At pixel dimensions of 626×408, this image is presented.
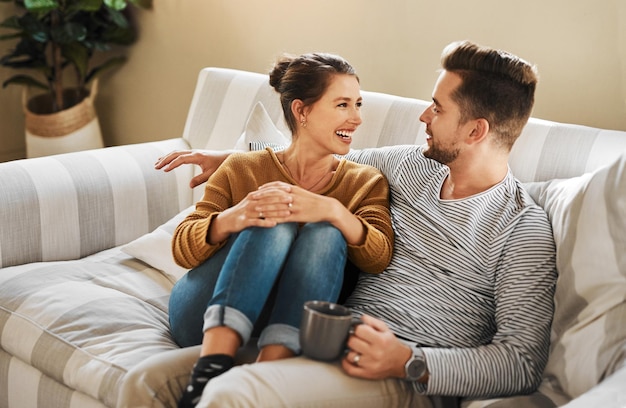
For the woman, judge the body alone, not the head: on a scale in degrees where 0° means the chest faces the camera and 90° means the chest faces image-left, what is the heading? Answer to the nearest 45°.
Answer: approximately 0°

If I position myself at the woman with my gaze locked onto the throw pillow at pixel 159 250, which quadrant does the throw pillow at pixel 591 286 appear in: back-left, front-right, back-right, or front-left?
back-right

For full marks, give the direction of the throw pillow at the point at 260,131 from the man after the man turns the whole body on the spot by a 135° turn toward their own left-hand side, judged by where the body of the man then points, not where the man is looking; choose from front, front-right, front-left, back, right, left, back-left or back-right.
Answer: back-left

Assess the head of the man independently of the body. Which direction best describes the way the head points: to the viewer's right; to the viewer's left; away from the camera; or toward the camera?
to the viewer's left

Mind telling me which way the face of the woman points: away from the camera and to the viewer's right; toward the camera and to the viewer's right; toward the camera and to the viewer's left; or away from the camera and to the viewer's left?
toward the camera and to the viewer's right

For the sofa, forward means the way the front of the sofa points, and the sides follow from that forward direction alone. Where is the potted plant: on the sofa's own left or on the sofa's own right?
on the sofa's own right

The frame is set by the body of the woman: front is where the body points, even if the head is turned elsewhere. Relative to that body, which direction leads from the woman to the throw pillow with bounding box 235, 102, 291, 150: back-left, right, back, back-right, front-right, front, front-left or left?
back

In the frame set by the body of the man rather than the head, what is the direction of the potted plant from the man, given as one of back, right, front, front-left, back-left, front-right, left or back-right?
right

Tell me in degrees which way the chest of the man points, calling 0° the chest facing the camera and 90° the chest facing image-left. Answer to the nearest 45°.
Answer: approximately 45°
